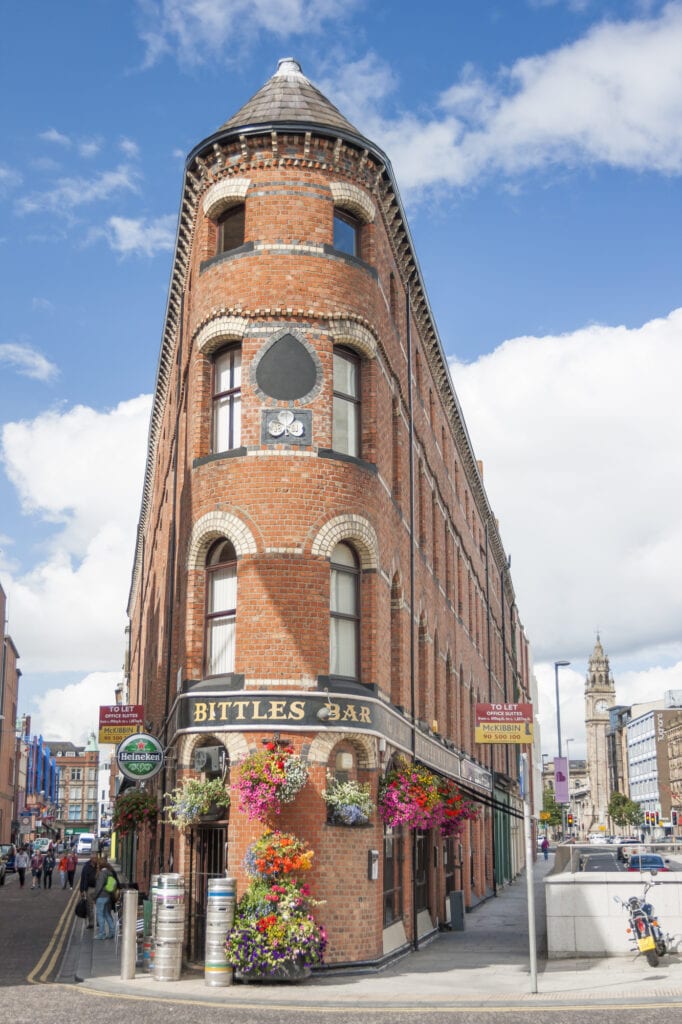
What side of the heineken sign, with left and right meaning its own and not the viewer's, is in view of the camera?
front

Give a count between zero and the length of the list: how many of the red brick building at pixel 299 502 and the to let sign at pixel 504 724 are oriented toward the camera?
2

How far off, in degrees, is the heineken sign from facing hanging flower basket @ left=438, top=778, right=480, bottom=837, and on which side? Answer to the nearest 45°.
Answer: approximately 90° to its left

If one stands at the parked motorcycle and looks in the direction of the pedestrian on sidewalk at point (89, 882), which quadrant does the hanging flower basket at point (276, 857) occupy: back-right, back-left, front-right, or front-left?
front-left

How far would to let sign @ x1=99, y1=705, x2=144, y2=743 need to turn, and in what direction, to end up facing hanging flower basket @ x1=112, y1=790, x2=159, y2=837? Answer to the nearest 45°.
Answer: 0° — it already faces it

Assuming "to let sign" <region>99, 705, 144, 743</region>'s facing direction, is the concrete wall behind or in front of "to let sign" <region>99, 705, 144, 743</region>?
in front

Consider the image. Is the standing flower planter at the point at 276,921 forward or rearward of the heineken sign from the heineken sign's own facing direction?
forward

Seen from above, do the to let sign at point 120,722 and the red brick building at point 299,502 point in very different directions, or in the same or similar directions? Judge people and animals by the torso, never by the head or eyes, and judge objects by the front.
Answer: same or similar directions

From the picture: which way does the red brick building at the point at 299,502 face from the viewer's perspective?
toward the camera

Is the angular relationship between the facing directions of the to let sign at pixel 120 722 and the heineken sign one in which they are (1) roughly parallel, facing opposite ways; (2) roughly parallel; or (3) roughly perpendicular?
roughly parallel

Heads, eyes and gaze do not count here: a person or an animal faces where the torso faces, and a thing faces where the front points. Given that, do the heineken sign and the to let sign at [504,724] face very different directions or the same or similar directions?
same or similar directions

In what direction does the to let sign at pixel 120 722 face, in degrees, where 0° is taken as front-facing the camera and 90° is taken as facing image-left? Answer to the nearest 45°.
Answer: approximately 0°

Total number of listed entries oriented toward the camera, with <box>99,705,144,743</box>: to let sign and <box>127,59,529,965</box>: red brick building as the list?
2

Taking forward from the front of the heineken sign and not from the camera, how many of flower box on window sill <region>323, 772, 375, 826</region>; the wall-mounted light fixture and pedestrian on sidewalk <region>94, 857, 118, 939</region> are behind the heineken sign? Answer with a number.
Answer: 1

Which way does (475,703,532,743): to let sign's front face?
toward the camera
